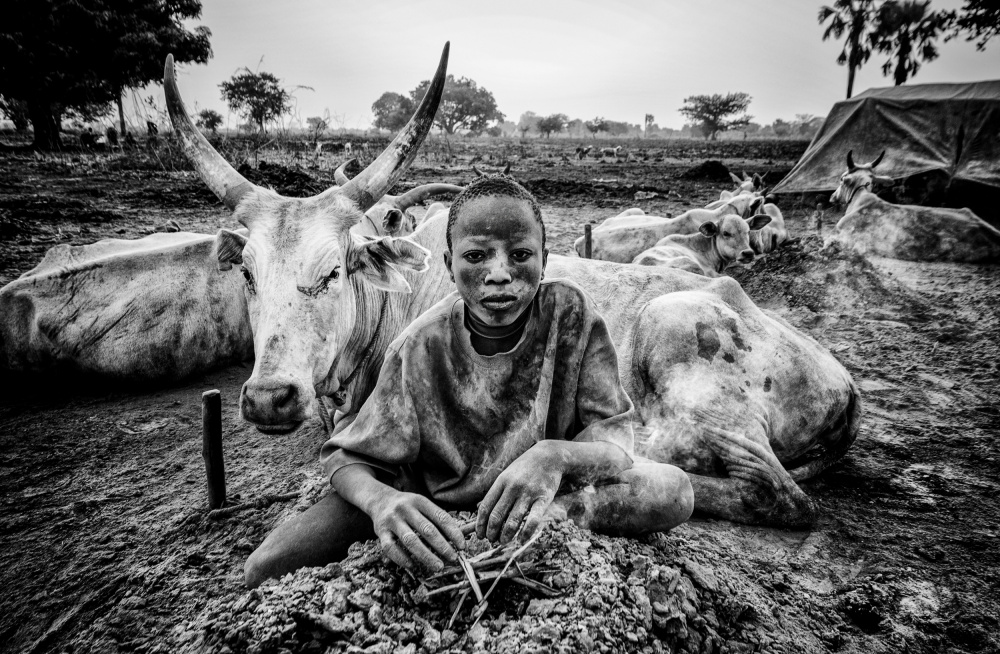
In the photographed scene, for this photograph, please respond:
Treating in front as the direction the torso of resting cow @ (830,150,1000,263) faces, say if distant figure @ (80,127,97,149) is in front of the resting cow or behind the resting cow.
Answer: in front

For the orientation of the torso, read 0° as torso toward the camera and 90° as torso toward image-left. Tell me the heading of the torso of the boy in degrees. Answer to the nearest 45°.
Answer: approximately 0°

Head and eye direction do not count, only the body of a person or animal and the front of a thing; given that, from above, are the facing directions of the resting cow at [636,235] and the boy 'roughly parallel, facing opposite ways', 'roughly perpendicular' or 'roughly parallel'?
roughly perpendicular

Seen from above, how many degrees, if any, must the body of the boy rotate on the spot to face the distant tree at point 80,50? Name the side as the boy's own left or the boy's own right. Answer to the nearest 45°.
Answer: approximately 135° to the boy's own right

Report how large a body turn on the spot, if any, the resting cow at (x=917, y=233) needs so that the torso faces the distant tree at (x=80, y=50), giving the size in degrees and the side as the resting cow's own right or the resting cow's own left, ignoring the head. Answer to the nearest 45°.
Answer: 0° — it already faces it

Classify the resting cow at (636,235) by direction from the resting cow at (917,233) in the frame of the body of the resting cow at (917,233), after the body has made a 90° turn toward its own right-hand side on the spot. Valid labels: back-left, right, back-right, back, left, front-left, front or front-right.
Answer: back-left

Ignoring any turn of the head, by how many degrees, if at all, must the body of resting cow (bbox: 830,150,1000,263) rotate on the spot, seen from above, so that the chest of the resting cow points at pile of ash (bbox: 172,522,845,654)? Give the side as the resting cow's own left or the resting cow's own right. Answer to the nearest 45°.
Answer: approximately 90° to the resting cow's own left

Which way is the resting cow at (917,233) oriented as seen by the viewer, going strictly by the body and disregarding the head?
to the viewer's left

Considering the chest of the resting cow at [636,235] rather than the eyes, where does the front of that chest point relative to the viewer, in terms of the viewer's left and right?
facing to the right of the viewer

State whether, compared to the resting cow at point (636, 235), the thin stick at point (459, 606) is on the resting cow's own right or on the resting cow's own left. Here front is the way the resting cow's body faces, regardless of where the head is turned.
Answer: on the resting cow's own right

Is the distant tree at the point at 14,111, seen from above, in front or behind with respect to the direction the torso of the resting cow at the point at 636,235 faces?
behind

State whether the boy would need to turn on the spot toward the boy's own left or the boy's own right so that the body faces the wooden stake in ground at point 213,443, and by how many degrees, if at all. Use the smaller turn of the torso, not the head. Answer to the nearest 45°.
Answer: approximately 135° to the boy's own right

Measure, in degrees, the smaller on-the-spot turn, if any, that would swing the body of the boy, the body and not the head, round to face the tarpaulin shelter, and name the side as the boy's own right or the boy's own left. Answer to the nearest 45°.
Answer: approximately 135° to the boy's own left
